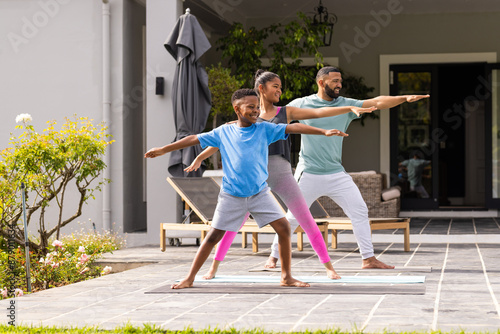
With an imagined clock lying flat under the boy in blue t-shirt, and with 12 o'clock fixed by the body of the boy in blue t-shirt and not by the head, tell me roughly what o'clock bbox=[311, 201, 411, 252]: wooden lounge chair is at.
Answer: The wooden lounge chair is roughly at 7 o'clock from the boy in blue t-shirt.

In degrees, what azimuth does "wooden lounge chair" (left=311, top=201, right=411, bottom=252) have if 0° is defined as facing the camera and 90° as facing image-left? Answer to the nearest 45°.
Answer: approximately 270°

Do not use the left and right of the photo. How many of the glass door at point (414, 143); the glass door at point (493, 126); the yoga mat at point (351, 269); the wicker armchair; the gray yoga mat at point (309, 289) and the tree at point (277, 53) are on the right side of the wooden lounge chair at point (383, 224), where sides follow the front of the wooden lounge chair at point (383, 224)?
2

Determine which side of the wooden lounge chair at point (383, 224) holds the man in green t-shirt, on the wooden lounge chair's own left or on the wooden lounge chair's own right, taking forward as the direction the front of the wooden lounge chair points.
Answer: on the wooden lounge chair's own right

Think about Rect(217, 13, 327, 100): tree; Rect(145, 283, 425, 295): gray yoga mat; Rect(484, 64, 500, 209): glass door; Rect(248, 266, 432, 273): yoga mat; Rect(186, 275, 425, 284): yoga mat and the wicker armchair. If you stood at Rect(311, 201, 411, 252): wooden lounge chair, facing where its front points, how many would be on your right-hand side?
3

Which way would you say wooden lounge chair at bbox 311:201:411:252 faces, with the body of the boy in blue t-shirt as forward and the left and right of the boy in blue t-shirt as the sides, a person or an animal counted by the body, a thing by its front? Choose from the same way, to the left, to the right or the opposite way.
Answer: to the left

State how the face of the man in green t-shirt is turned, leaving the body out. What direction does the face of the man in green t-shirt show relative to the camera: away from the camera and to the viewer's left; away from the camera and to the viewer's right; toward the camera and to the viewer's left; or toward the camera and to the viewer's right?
toward the camera and to the viewer's right

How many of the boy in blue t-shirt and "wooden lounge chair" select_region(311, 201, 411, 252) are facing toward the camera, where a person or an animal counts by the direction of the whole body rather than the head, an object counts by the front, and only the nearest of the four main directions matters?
1

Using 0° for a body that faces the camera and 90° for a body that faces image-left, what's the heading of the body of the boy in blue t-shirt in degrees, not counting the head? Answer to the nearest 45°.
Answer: approximately 0°

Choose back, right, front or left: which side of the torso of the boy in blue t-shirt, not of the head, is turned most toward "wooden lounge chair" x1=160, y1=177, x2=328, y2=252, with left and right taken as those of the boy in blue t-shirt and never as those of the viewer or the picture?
back

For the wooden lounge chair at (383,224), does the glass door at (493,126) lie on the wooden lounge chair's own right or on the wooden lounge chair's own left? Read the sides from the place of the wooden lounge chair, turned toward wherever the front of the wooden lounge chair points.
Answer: on the wooden lounge chair's own left

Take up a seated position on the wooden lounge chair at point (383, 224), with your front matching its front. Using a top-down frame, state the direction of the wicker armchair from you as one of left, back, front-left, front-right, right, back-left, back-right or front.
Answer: left
